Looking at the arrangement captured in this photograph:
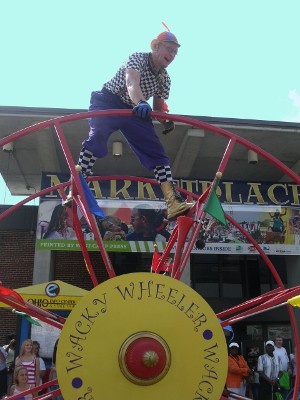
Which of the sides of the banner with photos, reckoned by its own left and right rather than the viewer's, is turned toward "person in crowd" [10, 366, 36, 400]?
front

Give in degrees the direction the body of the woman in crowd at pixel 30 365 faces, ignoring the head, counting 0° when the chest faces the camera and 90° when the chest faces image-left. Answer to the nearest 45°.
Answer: approximately 0°

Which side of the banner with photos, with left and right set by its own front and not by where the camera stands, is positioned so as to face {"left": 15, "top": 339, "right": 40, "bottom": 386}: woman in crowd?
front

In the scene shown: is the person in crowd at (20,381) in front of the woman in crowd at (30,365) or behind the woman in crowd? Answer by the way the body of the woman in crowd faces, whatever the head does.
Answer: in front

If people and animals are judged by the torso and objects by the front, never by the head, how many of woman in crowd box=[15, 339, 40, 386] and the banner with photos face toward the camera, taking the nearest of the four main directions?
2
